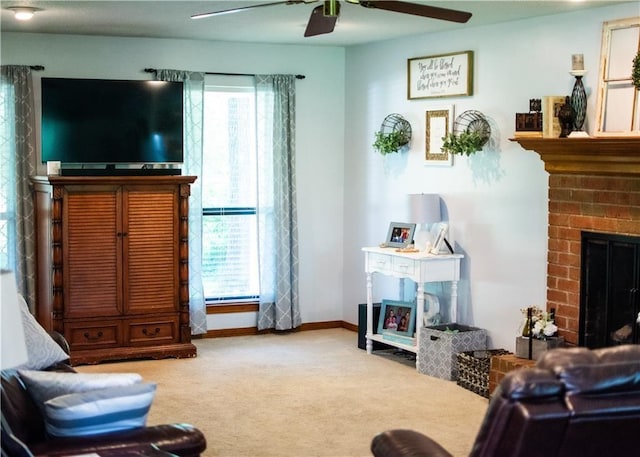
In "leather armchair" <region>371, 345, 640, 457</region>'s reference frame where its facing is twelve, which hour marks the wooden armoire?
The wooden armoire is roughly at 12 o'clock from the leather armchair.

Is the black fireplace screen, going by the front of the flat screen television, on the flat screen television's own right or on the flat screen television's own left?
on the flat screen television's own left

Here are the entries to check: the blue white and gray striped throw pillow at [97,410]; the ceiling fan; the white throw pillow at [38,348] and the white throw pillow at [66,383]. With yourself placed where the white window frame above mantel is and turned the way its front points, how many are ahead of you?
4

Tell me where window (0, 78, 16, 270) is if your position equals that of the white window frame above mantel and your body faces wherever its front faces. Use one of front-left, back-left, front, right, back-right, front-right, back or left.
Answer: front-right

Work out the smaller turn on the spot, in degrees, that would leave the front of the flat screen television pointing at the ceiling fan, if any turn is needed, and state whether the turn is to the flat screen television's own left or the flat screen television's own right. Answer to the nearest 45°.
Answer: approximately 45° to the flat screen television's own left

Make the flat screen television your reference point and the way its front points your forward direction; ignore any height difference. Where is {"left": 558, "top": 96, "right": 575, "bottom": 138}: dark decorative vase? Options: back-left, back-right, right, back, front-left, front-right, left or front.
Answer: front-left

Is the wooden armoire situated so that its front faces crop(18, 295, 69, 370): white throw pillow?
yes

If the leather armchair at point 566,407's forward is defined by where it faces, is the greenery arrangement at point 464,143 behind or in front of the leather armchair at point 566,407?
in front

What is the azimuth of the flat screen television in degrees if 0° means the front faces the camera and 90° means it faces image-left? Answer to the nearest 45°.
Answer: approximately 0°

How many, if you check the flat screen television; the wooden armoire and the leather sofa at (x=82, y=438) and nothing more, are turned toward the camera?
2

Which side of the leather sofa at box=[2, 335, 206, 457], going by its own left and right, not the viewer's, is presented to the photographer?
right
